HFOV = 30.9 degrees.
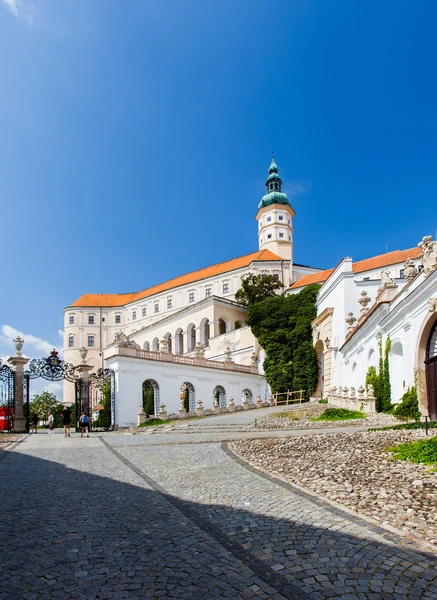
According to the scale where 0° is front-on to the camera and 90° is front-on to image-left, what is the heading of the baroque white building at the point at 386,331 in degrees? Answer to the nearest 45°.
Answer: approximately 45°

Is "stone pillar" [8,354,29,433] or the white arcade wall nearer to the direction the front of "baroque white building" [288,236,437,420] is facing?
the stone pillar

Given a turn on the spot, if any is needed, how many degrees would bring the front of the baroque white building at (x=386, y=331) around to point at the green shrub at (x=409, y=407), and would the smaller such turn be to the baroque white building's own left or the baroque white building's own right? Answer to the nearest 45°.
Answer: approximately 45° to the baroque white building's own left

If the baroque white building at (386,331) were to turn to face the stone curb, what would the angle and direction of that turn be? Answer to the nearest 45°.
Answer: approximately 45° to its left

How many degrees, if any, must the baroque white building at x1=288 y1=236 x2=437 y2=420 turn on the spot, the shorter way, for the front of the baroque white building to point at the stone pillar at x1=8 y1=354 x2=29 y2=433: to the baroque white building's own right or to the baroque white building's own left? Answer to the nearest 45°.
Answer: approximately 45° to the baroque white building's own right

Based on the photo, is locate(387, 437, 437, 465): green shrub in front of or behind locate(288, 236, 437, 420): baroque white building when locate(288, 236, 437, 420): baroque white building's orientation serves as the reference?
in front

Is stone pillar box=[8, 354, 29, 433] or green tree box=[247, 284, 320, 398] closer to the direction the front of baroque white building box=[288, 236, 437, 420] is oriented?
the stone pillar

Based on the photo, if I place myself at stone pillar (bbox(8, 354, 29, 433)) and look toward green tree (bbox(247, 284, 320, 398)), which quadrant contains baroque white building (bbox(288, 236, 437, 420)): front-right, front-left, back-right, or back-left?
front-right

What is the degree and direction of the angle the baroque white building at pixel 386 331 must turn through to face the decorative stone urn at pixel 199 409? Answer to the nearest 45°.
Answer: approximately 90° to its right

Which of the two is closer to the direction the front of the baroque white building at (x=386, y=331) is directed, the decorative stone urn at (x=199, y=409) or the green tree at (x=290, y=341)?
the decorative stone urn
